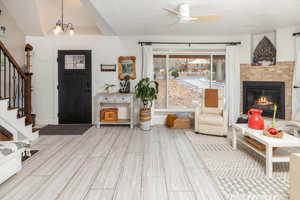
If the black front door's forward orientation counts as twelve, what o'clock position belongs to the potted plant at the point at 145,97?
The potted plant is roughly at 10 o'clock from the black front door.

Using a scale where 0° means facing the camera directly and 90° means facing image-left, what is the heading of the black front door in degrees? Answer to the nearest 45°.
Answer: approximately 0°

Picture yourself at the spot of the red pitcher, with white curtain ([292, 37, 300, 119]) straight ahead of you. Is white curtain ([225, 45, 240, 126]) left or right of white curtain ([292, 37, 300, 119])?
left

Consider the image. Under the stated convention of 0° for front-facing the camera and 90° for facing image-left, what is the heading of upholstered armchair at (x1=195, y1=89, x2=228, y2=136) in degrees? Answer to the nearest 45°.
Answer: approximately 0°
